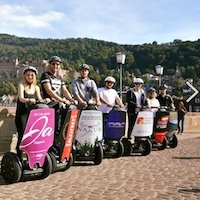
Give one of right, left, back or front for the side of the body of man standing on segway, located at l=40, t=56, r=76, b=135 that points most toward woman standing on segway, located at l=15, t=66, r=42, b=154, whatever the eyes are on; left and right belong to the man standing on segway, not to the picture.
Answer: right

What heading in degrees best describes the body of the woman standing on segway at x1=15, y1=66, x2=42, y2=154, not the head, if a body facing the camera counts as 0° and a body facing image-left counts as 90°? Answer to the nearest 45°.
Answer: approximately 315°

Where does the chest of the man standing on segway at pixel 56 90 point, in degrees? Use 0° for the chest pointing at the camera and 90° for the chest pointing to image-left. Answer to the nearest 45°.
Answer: approximately 315°

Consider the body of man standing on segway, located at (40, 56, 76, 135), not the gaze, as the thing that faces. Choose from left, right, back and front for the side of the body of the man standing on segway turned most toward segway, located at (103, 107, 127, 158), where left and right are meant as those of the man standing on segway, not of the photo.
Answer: left

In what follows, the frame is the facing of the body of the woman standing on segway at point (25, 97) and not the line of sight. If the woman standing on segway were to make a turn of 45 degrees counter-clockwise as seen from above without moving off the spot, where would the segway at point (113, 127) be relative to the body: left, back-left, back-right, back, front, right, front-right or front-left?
front-left

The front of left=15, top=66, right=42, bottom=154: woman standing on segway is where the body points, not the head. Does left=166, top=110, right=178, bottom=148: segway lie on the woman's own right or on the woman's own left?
on the woman's own left
